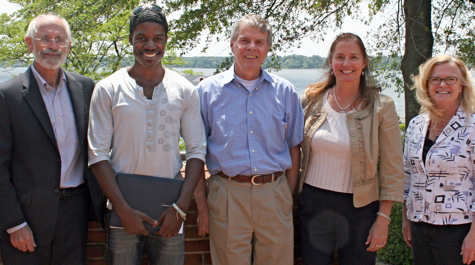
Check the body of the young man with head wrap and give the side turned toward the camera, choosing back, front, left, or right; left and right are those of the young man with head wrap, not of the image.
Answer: front

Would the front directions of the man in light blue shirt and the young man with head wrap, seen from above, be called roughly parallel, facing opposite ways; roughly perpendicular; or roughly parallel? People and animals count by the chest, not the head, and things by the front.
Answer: roughly parallel

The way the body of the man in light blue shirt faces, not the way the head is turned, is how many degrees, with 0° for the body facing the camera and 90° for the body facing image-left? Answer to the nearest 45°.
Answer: approximately 0°

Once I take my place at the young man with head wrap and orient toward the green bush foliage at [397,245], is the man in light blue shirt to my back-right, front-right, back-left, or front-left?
front-right

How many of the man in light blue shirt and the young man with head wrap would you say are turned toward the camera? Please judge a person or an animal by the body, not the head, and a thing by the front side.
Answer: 2

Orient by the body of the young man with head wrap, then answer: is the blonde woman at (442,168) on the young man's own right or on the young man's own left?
on the young man's own left

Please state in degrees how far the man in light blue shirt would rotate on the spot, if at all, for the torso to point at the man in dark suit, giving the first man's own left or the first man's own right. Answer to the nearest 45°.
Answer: approximately 90° to the first man's own right

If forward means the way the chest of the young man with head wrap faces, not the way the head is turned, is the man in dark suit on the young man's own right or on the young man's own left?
on the young man's own right

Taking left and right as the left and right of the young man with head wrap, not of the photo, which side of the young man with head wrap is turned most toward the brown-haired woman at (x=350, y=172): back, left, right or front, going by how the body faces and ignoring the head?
left

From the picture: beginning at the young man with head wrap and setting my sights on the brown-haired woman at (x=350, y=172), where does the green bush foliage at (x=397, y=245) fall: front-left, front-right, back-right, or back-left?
front-left

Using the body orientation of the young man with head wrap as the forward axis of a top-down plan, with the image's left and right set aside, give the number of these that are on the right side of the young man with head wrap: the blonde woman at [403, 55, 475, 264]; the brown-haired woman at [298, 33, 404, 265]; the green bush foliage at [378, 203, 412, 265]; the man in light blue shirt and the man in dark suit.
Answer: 1

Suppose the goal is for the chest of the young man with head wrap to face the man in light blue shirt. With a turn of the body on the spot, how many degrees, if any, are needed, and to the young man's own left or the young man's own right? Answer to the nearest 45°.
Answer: approximately 90° to the young man's own left

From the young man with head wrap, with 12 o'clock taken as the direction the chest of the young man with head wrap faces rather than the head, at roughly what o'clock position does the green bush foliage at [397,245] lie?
The green bush foliage is roughly at 8 o'clock from the young man with head wrap.

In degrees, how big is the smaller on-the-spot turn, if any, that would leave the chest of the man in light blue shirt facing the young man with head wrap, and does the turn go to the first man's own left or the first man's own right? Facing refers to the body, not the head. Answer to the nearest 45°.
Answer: approximately 45° to the first man's own right
